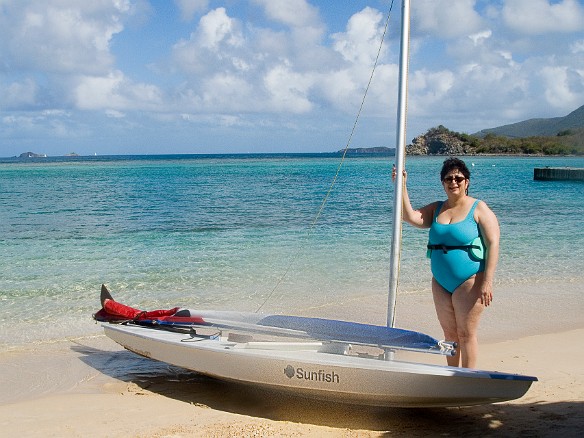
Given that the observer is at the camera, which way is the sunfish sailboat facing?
facing the viewer and to the right of the viewer
